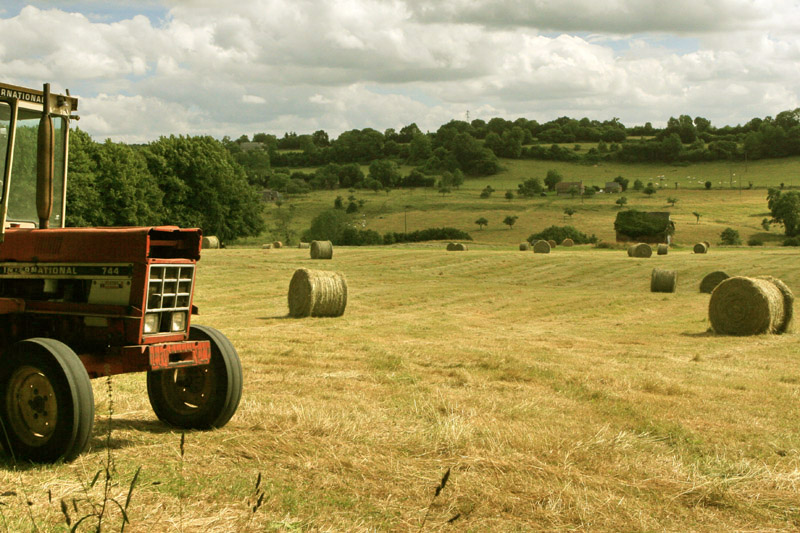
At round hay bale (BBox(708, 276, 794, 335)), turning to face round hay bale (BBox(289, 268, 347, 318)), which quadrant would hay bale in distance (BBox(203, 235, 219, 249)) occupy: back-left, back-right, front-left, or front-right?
front-right

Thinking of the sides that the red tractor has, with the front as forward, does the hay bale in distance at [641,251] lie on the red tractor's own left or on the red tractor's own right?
on the red tractor's own left

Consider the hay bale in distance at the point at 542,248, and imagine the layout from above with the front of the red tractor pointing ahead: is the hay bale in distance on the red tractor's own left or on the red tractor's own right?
on the red tractor's own left

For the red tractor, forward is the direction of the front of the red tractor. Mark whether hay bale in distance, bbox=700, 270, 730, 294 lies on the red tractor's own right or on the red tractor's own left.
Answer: on the red tractor's own left

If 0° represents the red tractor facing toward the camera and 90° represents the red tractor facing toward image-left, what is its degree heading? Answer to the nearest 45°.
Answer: approximately 315°

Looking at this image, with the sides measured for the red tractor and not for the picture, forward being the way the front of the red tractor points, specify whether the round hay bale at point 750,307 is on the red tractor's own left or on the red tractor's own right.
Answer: on the red tractor's own left

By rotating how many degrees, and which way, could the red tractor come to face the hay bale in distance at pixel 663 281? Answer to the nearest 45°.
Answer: approximately 90° to its left
